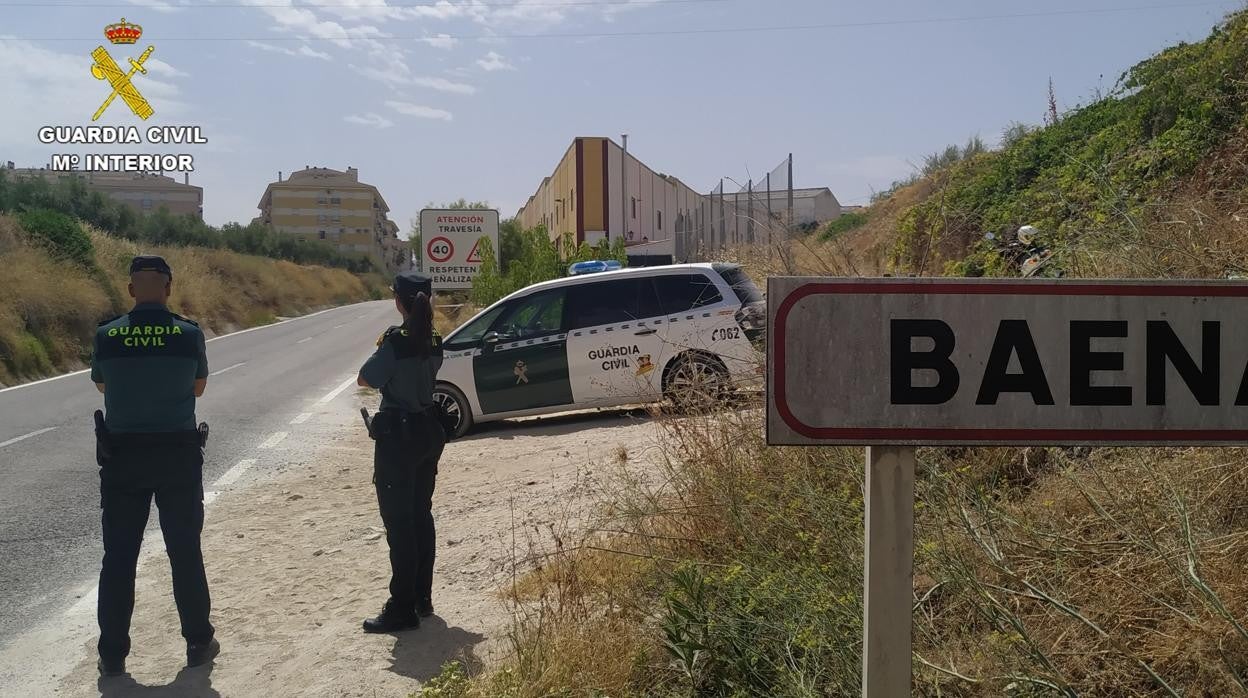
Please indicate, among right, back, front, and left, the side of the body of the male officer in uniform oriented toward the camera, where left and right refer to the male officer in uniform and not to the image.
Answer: back

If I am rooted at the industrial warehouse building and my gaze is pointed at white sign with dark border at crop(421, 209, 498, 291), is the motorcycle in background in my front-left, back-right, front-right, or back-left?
front-left

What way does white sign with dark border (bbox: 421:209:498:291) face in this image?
toward the camera

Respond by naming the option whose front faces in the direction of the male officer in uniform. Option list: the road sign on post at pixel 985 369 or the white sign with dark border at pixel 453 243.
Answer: the white sign with dark border

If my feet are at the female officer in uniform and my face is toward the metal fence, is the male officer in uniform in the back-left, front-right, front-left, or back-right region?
back-left

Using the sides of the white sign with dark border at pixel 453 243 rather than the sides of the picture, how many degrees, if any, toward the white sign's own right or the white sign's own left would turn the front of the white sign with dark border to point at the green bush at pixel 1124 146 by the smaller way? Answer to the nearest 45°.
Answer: approximately 45° to the white sign's own left

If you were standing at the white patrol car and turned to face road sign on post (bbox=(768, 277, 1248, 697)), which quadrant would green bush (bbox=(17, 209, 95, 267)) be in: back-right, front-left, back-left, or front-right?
back-right

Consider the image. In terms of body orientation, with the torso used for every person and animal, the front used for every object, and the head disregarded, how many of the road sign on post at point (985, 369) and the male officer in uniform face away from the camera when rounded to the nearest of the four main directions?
1

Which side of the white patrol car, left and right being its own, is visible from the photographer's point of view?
left

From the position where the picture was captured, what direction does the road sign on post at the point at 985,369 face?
facing the viewer

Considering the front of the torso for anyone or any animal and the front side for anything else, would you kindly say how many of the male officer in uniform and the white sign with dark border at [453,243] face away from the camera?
1

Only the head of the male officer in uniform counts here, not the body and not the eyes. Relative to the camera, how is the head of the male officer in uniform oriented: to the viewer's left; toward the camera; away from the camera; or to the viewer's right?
away from the camera

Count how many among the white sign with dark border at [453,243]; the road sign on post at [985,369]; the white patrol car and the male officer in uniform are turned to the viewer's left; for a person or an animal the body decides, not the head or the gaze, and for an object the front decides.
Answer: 1

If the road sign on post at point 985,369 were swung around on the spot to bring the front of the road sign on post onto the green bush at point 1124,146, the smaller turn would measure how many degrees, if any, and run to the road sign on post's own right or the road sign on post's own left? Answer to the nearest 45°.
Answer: approximately 180°

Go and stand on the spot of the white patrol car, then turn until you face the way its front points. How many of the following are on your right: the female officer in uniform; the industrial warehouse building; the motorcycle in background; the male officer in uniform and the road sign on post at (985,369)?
1

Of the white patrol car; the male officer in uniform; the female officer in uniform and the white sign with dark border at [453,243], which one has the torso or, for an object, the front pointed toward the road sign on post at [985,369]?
the white sign with dark border
